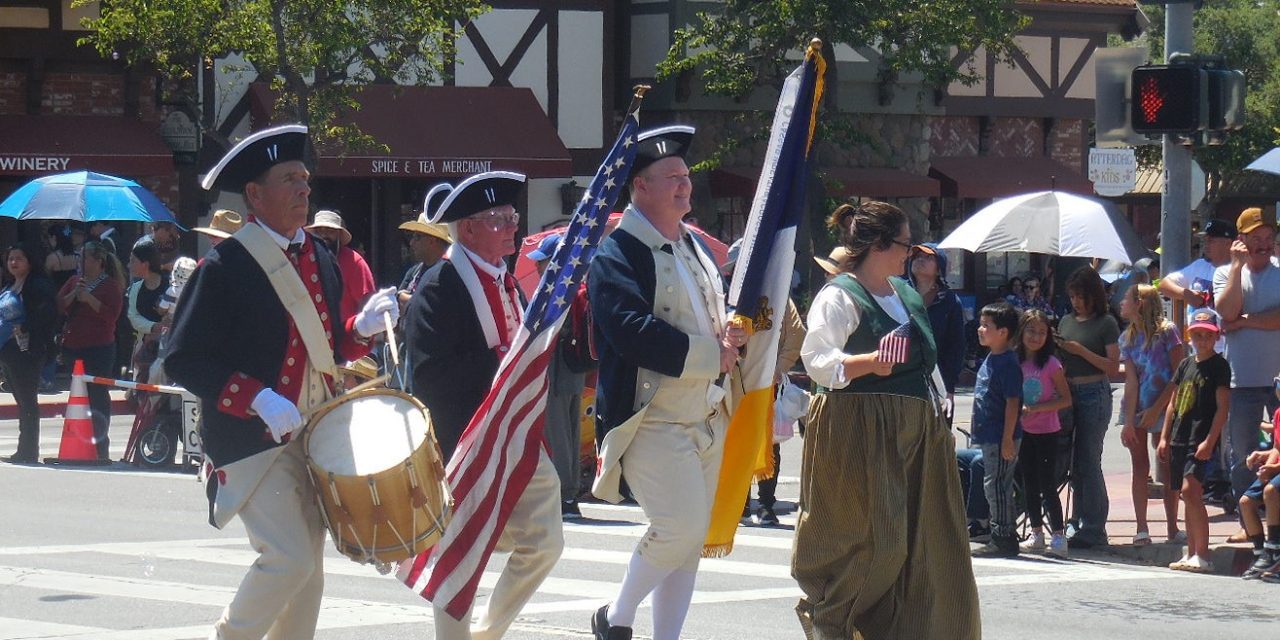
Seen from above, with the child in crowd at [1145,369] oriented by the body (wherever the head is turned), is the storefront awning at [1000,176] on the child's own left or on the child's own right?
on the child's own right

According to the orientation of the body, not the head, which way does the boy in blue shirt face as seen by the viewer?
to the viewer's left

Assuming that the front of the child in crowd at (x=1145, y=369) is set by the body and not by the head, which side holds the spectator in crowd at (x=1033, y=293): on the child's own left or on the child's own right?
on the child's own right

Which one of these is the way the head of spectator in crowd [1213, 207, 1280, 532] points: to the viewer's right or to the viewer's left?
to the viewer's left

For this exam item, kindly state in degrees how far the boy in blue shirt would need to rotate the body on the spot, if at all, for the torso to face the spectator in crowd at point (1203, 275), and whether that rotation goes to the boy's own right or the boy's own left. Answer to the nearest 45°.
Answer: approximately 135° to the boy's own right

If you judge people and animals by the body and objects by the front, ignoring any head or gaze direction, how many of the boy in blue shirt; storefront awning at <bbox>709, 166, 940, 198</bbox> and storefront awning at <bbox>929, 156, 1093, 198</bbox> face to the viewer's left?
1

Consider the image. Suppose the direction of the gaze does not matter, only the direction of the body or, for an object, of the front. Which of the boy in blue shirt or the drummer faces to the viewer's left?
the boy in blue shirt

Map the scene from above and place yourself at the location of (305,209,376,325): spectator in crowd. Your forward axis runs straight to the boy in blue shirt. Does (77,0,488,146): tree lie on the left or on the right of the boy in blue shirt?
left

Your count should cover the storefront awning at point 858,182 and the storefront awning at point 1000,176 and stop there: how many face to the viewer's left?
0

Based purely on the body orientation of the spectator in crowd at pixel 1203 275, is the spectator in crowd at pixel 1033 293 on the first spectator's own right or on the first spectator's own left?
on the first spectator's own right
